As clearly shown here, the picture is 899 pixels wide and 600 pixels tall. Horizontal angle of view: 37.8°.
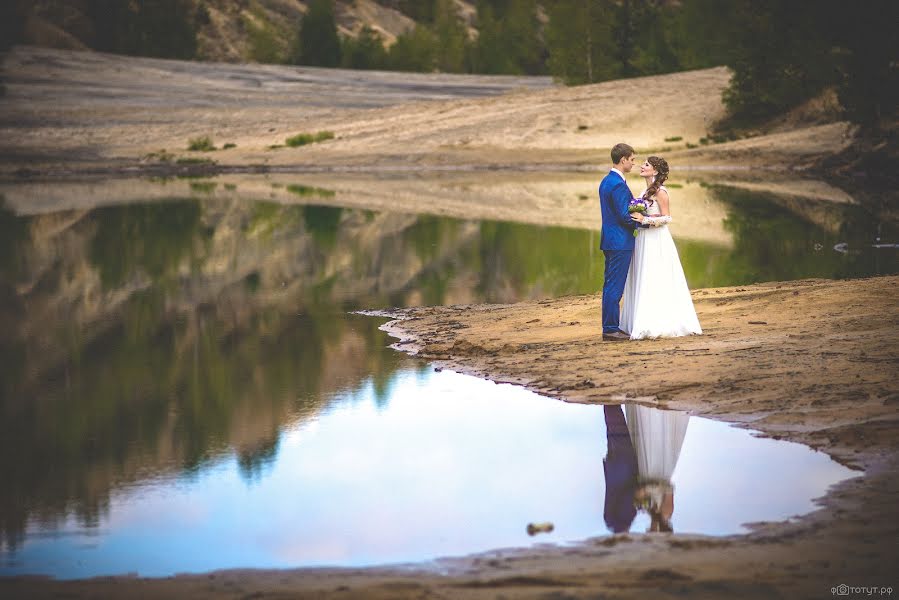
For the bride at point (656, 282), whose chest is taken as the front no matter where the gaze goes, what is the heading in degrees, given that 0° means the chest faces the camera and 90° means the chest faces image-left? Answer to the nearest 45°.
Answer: approximately 90°

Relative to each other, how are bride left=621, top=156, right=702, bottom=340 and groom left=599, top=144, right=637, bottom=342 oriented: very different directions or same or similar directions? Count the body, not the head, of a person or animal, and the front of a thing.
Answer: very different directions

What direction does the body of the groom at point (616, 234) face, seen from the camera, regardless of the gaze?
to the viewer's right

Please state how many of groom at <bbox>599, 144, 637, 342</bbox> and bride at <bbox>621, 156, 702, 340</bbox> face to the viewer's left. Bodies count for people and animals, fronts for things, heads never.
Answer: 1

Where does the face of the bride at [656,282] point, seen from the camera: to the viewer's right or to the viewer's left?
to the viewer's left
